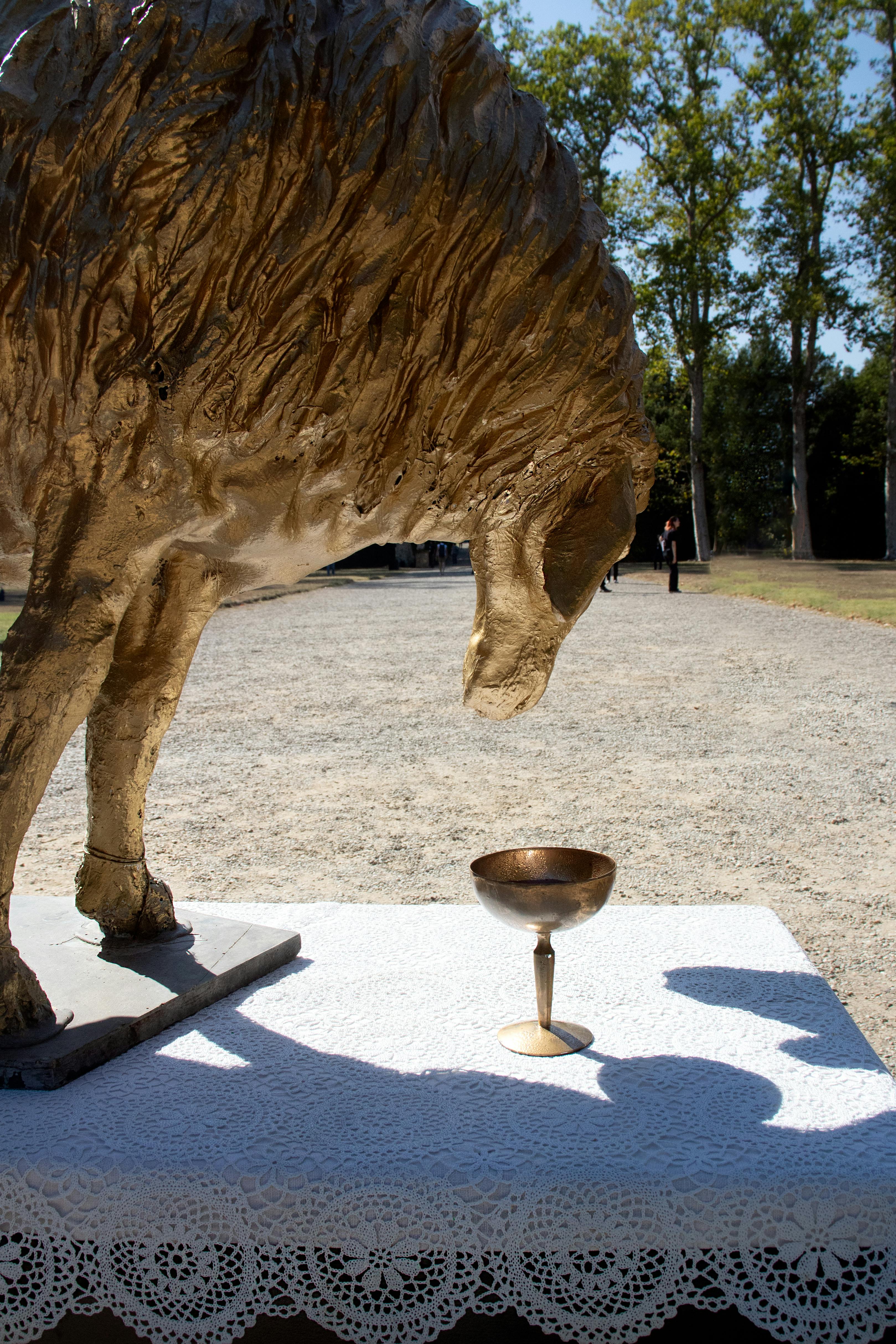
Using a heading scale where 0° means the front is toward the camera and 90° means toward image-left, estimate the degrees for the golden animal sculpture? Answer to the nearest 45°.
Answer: approximately 270°

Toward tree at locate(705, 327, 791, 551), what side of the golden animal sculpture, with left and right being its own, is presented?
left

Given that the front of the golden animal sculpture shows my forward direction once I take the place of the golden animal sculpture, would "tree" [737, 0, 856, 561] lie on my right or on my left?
on my left

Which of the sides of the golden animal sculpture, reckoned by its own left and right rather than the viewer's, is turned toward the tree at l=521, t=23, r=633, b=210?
left

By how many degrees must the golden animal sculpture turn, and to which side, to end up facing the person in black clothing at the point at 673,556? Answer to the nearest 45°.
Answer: approximately 90° to its left

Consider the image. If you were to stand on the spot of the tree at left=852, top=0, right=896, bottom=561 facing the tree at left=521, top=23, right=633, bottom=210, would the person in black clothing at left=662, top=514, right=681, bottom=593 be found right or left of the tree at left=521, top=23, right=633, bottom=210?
left
